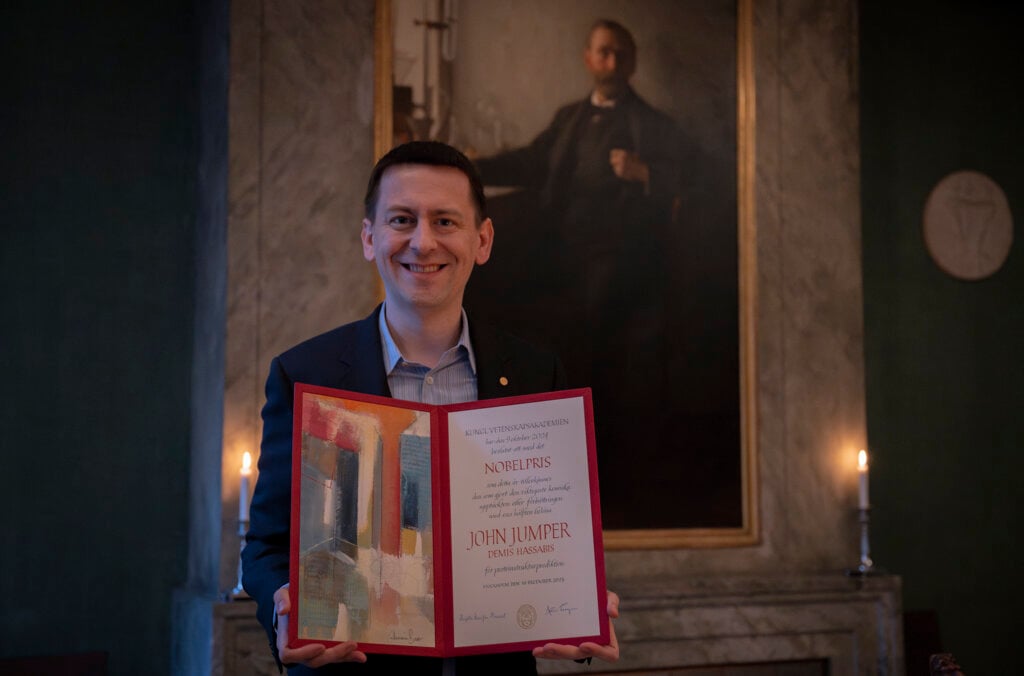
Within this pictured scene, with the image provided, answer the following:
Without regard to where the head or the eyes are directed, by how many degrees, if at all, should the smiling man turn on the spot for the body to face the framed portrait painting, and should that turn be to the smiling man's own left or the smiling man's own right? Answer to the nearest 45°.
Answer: approximately 180°

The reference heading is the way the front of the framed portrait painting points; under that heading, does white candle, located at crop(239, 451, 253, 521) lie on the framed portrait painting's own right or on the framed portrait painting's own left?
on the framed portrait painting's own right

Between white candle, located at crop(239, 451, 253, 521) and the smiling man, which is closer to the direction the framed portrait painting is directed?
the smiling man

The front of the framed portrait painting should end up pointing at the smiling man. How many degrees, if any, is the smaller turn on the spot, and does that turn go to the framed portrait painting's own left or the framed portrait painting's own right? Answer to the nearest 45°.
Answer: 0° — it already faces them

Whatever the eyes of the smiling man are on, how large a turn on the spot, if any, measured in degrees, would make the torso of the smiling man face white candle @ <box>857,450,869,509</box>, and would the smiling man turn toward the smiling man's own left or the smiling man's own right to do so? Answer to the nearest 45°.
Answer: approximately 135° to the smiling man's own left

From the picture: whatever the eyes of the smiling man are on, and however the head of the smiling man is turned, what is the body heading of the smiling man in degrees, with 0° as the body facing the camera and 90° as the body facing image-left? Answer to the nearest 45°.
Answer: approximately 0°

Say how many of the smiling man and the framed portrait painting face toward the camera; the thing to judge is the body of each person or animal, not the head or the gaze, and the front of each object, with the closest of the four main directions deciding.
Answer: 2
